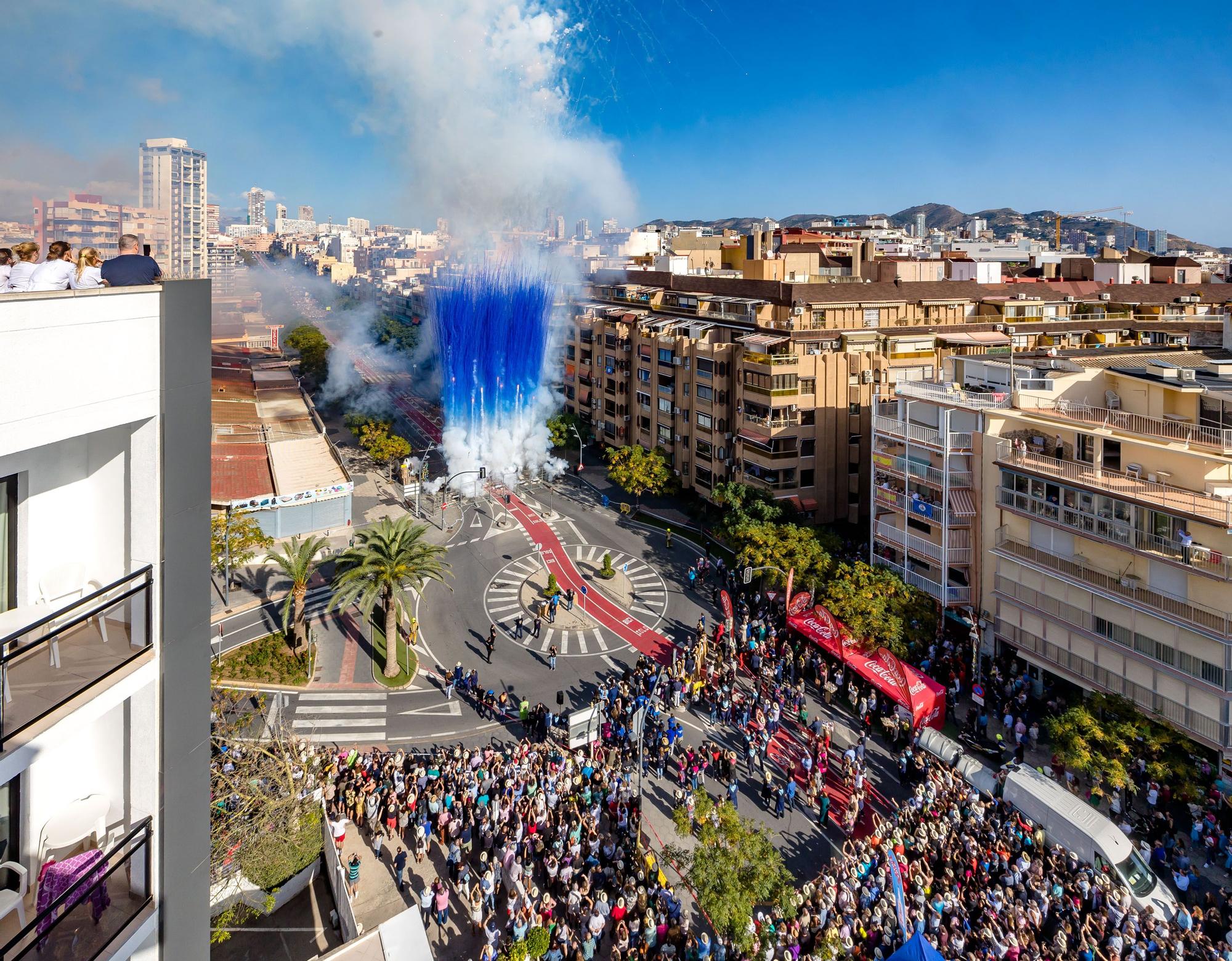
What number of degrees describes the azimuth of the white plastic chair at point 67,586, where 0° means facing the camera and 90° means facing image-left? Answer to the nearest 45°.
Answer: approximately 315°

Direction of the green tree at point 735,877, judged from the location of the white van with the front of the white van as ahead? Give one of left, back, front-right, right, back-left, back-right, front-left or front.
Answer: right

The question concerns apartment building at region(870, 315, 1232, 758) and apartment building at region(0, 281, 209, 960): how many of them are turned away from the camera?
0

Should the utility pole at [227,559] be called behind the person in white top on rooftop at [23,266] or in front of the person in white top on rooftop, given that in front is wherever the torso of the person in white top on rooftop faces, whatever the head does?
in front

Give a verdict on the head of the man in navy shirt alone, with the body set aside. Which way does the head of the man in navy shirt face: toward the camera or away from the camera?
away from the camera

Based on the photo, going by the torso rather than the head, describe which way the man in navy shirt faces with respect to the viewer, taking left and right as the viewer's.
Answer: facing away from the viewer

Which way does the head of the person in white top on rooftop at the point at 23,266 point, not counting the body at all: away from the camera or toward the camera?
away from the camera

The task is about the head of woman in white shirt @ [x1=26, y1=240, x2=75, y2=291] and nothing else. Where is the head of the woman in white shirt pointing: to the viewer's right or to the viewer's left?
to the viewer's right

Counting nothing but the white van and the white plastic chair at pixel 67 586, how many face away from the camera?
0

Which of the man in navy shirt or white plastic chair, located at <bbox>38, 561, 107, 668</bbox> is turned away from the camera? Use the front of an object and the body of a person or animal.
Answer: the man in navy shirt

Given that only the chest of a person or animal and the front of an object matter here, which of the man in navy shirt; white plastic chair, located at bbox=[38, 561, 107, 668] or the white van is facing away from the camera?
the man in navy shirt

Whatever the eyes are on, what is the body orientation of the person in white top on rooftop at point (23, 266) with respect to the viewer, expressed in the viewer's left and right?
facing away from the viewer and to the right of the viewer
